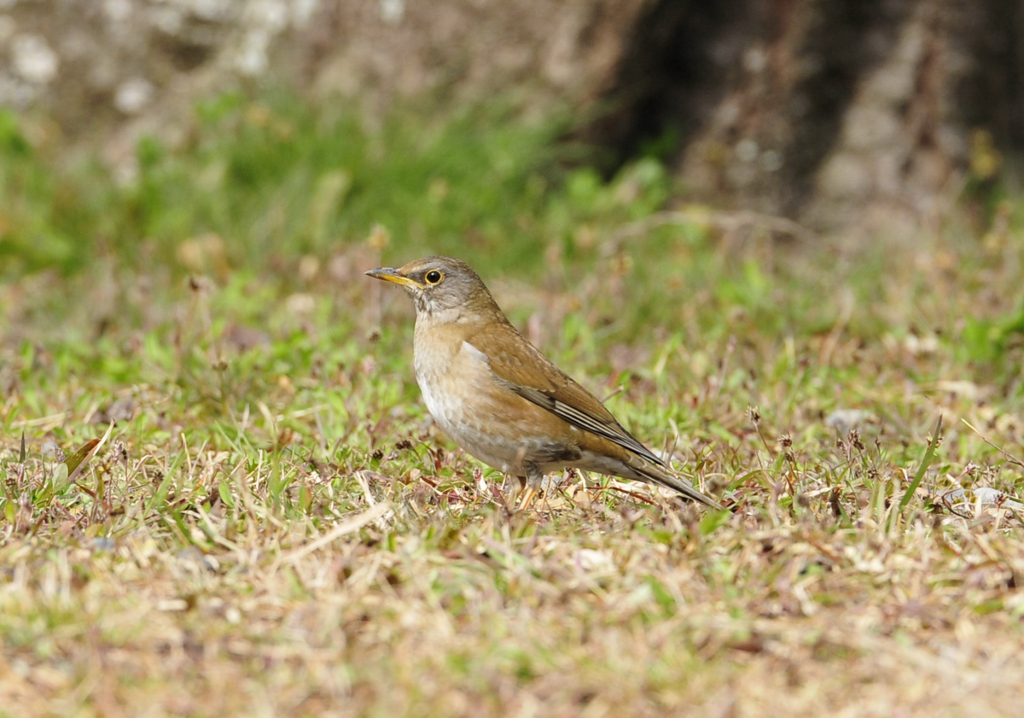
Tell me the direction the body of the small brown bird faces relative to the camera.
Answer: to the viewer's left
